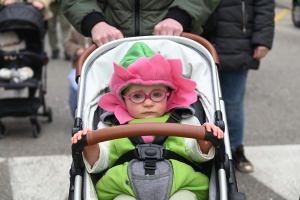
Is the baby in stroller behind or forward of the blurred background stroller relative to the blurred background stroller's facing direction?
forward

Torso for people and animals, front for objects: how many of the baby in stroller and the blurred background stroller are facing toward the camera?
2

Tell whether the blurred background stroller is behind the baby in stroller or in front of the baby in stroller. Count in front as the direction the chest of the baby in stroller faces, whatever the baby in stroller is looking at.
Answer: behind

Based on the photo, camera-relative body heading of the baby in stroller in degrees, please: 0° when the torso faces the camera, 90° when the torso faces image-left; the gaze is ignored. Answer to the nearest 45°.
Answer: approximately 0°
